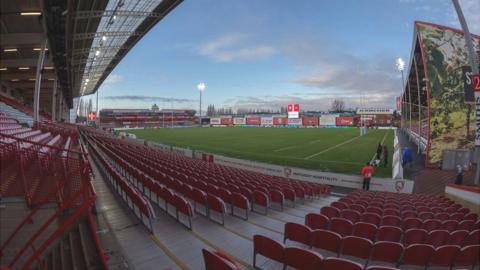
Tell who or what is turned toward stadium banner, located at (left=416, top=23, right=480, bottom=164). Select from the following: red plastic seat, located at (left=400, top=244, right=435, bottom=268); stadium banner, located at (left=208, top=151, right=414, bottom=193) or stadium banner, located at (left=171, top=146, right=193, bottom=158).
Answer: the red plastic seat

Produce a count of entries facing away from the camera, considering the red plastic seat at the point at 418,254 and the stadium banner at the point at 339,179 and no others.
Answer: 1

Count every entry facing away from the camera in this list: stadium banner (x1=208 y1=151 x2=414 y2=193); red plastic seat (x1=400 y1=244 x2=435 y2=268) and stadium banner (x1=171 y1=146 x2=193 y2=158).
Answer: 1

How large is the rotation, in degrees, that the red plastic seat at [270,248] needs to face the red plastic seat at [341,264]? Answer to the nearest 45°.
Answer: approximately 90° to its right

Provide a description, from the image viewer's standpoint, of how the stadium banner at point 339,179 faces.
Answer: facing the viewer and to the left of the viewer

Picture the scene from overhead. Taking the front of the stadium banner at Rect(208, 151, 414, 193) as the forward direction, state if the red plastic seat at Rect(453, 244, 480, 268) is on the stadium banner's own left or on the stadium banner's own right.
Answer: on the stadium banner's own left

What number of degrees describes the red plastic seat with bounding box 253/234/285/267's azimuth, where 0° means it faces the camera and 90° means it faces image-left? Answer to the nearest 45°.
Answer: approximately 225°

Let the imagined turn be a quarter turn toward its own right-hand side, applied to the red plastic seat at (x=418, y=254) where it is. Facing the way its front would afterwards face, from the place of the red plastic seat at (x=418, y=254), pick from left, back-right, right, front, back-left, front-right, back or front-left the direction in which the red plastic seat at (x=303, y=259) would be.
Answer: back-right

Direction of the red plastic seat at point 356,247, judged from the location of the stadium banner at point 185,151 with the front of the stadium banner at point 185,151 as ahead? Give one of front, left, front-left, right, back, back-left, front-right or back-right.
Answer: front-left

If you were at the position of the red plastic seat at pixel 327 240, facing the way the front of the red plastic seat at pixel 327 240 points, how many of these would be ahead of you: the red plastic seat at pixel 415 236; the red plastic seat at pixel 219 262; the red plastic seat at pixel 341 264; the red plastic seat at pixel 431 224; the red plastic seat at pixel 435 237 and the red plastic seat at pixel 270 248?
3

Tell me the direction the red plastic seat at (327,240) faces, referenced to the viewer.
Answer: facing away from the viewer and to the right of the viewer

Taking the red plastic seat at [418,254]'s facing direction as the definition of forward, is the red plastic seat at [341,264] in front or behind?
behind

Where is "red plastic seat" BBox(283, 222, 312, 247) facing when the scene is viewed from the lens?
facing away from the viewer and to the right of the viewer

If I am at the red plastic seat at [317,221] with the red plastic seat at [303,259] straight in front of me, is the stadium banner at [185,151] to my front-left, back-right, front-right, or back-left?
back-right

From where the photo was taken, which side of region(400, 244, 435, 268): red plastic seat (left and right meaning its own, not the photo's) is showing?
back
